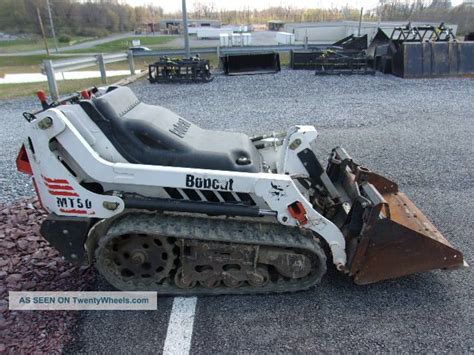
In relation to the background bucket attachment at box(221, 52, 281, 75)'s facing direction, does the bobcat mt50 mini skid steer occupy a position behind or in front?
in front

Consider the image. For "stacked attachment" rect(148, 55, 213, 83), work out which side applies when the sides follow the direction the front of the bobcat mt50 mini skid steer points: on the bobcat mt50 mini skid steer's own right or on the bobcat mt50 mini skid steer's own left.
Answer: on the bobcat mt50 mini skid steer's own left

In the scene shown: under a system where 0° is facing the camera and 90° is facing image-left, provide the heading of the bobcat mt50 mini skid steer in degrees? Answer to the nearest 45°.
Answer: approximately 270°

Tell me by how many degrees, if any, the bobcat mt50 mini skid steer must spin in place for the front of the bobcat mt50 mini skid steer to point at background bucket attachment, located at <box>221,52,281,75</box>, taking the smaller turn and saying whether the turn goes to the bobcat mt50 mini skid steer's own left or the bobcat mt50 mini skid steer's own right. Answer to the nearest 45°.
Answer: approximately 90° to the bobcat mt50 mini skid steer's own left

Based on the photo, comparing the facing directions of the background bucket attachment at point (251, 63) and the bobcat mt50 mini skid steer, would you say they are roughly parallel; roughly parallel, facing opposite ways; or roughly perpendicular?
roughly perpendicular

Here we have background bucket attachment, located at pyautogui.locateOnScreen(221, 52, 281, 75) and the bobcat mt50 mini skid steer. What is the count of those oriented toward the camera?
1

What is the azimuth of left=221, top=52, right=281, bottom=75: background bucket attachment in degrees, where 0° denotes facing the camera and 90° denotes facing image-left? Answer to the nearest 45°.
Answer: approximately 0°
